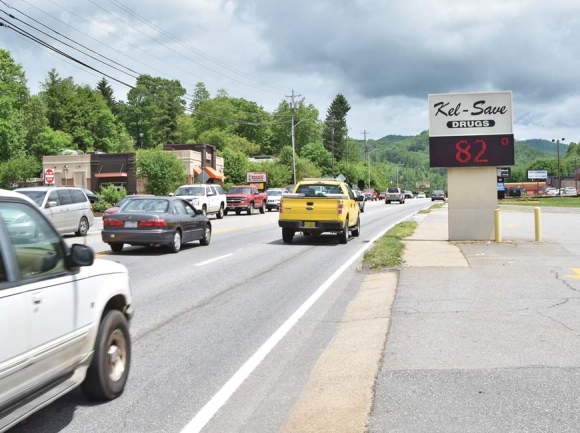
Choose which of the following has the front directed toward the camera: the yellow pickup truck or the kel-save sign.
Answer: the kel-save sign

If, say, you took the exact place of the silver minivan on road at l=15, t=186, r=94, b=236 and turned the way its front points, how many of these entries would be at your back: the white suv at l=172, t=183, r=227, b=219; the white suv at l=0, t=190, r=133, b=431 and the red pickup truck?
2

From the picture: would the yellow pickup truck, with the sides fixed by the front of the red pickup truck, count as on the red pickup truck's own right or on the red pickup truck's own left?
on the red pickup truck's own left

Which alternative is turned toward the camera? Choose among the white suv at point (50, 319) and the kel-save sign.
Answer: the kel-save sign

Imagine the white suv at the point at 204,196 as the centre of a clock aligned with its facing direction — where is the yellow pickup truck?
The yellow pickup truck is roughly at 10 o'clock from the white suv.

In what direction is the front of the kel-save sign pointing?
toward the camera

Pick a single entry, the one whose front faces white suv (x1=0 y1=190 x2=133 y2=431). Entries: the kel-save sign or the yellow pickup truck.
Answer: the kel-save sign

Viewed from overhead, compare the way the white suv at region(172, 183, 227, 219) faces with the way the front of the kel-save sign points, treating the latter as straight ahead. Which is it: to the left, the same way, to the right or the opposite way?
the same way

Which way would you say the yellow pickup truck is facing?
away from the camera

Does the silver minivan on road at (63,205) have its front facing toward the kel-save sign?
no

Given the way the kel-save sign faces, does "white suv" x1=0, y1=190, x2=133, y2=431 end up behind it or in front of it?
in front

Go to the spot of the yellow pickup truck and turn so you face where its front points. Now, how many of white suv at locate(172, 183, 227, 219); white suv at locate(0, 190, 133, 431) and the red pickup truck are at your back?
1

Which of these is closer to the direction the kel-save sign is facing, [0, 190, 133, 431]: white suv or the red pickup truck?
the white suv
